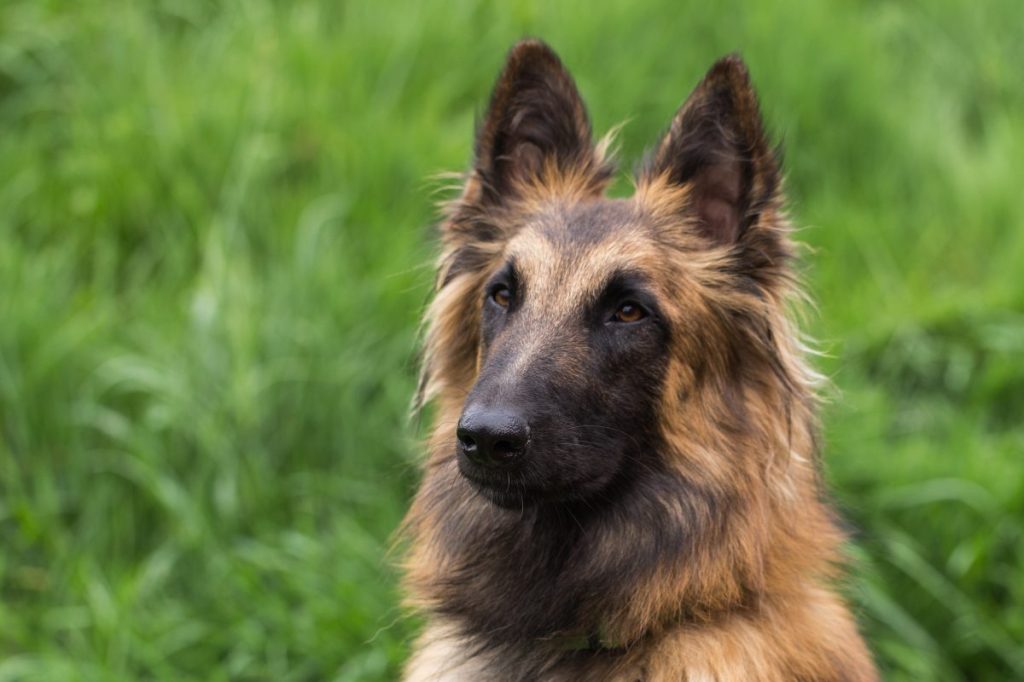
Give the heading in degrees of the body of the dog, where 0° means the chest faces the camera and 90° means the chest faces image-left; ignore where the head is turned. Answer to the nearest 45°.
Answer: approximately 45°
